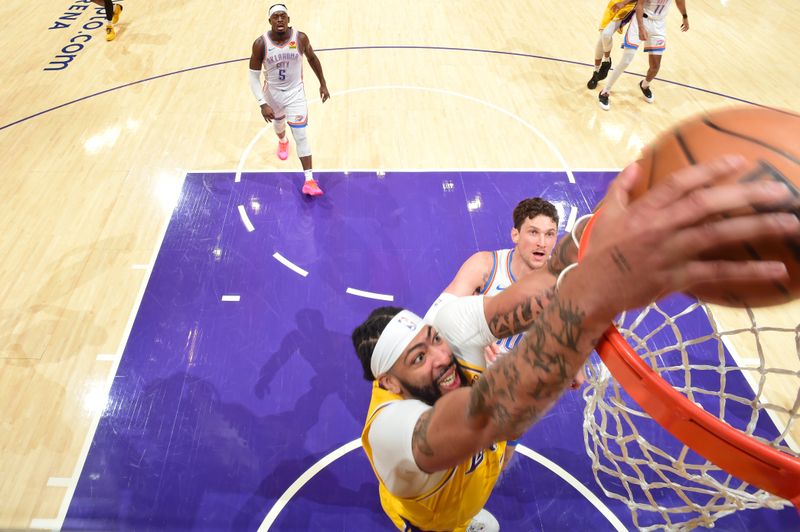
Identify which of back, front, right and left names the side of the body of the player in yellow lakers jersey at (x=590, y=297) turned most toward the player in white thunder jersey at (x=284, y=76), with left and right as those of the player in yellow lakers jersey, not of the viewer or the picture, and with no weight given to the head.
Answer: back

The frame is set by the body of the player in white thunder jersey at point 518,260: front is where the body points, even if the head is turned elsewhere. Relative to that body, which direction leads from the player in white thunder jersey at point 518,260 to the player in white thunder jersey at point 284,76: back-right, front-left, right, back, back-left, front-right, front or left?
back

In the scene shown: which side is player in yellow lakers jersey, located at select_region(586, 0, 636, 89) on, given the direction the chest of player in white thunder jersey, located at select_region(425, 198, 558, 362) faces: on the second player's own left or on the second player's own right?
on the second player's own left
